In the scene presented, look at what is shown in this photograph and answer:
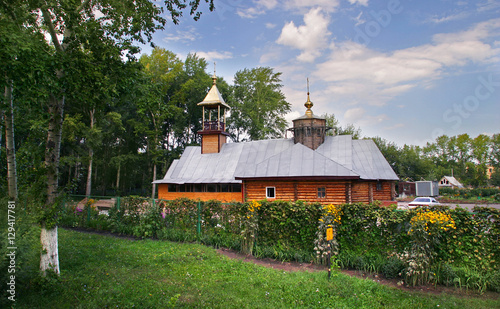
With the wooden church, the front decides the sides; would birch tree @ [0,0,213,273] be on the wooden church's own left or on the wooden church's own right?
on the wooden church's own left

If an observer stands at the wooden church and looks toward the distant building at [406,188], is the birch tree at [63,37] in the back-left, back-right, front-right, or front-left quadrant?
back-right

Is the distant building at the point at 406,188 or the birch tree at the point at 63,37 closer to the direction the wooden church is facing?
the birch tree

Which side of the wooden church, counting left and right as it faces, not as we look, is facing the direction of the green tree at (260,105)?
right

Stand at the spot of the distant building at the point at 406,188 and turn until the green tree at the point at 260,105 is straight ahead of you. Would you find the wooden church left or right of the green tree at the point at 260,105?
left

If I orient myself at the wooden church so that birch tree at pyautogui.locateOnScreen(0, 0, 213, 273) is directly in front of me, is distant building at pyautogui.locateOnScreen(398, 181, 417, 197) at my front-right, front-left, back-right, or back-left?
back-left

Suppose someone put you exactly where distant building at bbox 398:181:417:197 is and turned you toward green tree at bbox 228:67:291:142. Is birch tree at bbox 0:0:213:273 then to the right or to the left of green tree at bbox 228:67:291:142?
left

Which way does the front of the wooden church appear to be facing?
to the viewer's left

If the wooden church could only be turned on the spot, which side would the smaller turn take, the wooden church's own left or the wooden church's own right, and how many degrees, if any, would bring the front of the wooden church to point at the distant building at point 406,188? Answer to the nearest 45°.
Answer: approximately 135° to the wooden church's own right

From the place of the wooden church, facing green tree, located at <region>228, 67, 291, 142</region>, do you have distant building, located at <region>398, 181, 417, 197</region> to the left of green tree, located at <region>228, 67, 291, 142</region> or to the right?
right
